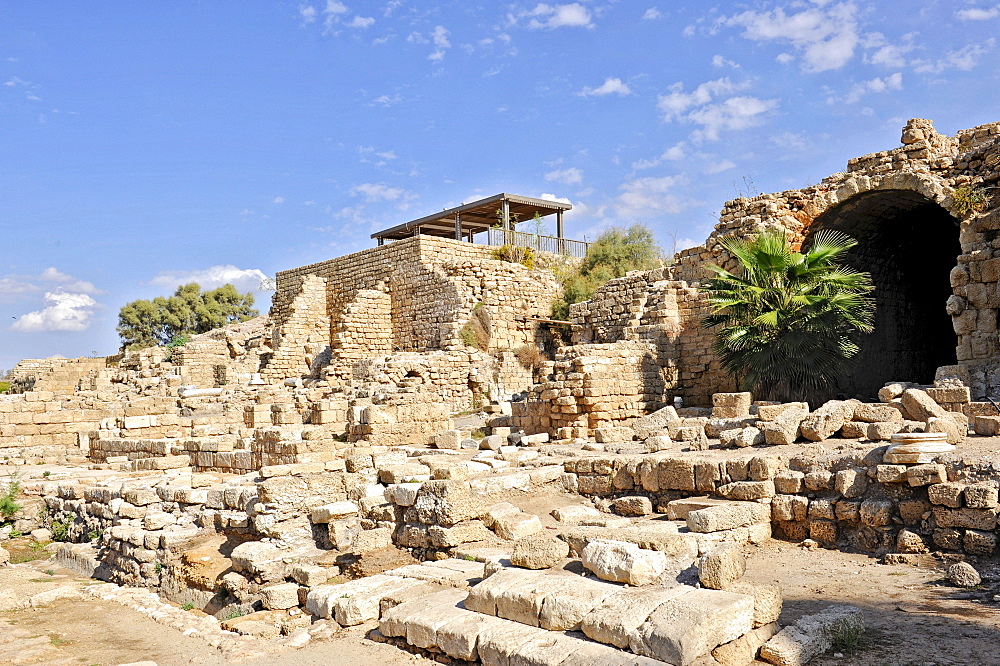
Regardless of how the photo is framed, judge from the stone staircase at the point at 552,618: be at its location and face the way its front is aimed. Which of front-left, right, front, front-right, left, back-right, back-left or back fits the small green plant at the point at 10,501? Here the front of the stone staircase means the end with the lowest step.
right

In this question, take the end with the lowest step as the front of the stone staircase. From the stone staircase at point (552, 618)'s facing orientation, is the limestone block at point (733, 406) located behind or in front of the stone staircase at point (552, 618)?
behind

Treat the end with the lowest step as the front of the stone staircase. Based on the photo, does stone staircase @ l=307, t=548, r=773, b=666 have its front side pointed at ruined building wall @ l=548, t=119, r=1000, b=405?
no

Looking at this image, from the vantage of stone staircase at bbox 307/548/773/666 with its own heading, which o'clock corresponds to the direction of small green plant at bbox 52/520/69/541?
The small green plant is roughly at 3 o'clock from the stone staircase.

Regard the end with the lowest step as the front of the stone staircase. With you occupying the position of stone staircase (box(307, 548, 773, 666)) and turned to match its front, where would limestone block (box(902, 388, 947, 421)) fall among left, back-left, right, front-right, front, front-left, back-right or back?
back

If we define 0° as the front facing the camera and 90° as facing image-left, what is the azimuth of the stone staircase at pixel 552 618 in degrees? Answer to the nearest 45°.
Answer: approximately 45°

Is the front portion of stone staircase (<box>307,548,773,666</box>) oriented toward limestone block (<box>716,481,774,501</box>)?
no

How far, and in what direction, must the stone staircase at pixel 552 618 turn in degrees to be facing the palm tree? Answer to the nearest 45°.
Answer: approximately 180°

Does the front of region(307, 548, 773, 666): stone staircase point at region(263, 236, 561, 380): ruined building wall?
no

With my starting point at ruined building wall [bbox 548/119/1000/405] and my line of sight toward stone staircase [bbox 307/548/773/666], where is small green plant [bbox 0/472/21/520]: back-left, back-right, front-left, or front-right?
front-right

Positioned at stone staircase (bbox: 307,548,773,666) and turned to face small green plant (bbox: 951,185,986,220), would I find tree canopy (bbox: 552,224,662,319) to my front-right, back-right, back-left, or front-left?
front-left

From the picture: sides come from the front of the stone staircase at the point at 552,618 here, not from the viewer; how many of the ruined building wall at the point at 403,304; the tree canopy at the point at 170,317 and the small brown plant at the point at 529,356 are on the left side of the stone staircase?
0

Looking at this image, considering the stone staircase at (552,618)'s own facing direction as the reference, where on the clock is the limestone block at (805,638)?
The limestone block is roughly at 8 o'clock from the stone staircase.

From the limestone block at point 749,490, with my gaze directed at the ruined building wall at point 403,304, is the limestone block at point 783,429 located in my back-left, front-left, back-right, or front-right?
front-right

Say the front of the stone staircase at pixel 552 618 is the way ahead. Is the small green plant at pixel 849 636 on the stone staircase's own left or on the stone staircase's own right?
on the stone staircase's own left

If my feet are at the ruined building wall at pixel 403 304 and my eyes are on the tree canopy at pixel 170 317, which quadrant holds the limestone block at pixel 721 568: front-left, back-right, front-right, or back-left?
back-left

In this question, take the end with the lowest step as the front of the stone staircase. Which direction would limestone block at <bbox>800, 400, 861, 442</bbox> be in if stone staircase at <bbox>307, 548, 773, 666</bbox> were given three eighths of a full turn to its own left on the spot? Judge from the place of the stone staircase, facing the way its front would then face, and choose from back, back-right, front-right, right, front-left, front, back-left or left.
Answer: front-left
